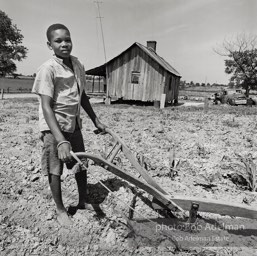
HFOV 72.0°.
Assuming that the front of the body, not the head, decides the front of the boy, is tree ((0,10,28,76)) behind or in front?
behind

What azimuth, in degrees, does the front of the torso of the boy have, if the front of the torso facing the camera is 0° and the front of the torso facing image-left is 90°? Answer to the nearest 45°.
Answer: approximately 315°

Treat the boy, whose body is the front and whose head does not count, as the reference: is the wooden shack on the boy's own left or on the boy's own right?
on the boy's own left
